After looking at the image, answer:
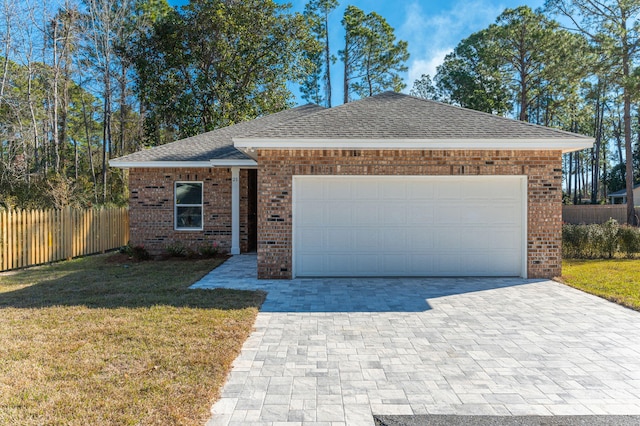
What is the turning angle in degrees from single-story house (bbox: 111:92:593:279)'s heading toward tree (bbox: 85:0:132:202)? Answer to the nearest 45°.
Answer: approximately 135° to its right

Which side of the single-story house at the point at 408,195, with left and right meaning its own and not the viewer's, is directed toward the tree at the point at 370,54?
back

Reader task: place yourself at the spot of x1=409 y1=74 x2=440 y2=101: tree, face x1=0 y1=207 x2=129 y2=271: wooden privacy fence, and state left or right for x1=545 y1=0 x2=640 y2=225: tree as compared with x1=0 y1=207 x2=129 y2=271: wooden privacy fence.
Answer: left

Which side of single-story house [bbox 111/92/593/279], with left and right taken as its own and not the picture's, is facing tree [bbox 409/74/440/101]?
back

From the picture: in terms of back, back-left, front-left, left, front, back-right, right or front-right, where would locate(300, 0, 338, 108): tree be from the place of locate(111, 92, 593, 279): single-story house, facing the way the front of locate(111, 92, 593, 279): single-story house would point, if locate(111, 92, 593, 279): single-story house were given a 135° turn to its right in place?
front-right

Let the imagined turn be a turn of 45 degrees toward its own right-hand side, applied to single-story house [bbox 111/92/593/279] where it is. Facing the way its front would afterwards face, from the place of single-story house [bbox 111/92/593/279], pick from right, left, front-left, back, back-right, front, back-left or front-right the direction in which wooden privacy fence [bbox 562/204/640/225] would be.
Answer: back

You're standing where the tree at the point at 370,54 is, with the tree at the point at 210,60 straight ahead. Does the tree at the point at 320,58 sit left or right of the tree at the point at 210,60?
right

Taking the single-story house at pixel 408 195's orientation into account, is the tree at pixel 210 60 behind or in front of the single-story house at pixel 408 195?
behind

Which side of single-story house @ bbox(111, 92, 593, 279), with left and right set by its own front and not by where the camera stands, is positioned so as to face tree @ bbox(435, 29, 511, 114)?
back

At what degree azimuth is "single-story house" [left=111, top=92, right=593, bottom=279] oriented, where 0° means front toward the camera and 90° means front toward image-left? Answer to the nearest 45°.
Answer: approximately 0°
